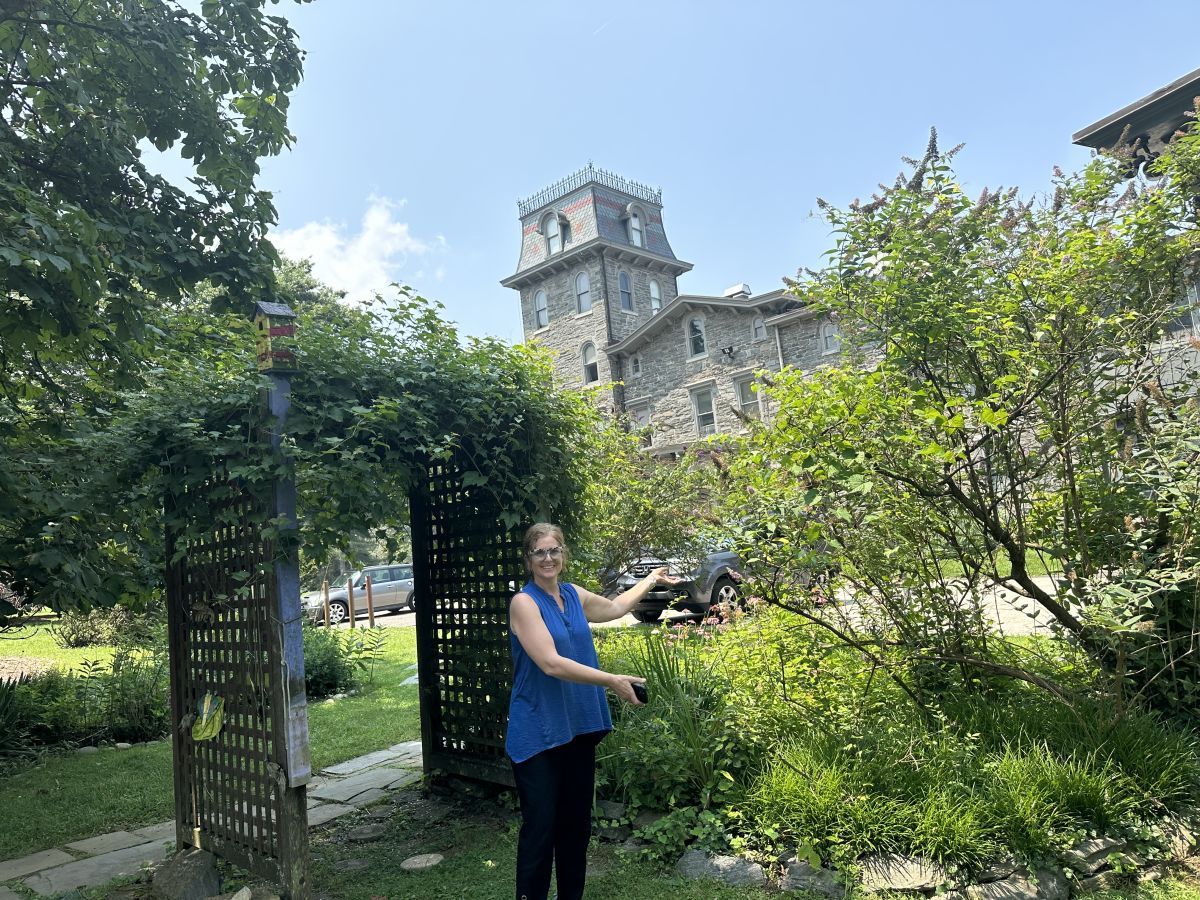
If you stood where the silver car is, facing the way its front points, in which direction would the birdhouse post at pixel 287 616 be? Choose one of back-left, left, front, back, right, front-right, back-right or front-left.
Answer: front-left

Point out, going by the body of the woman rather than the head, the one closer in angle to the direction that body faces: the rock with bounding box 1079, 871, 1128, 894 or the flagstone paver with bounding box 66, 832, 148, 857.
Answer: the rock

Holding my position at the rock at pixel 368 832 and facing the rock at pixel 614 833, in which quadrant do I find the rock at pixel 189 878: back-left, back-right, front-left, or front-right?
back-right

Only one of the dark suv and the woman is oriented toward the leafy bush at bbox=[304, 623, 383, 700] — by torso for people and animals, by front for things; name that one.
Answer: the dark suv

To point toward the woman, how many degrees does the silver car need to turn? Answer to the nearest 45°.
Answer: approximately 45° to its left

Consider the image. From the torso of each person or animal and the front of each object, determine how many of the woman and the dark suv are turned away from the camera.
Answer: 0

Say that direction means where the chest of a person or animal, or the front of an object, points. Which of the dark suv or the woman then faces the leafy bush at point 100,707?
the dark suv

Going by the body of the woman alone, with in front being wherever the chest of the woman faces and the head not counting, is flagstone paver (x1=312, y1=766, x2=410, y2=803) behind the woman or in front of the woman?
behind

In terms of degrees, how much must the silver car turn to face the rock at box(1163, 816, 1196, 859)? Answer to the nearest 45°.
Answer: approximately 45° to its left

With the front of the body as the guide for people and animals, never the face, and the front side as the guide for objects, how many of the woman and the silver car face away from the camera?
0

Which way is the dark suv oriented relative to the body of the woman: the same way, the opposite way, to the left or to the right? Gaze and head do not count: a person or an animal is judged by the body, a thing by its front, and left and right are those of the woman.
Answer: to the right

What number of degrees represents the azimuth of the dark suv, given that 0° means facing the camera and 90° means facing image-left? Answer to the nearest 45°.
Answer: approximately 45°
